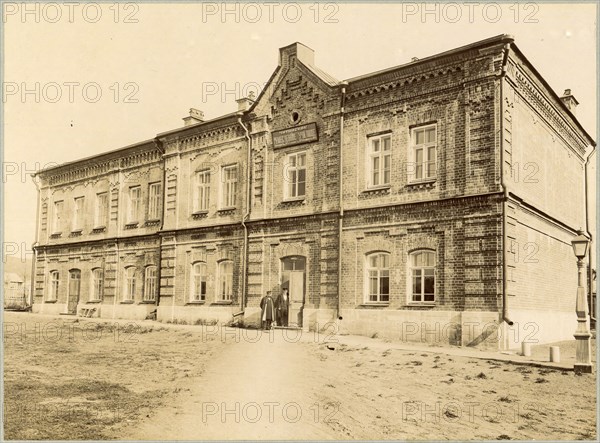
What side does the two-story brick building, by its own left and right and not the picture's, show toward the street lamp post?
left

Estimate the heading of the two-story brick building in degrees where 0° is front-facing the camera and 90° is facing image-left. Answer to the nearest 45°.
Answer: approximately 45°
